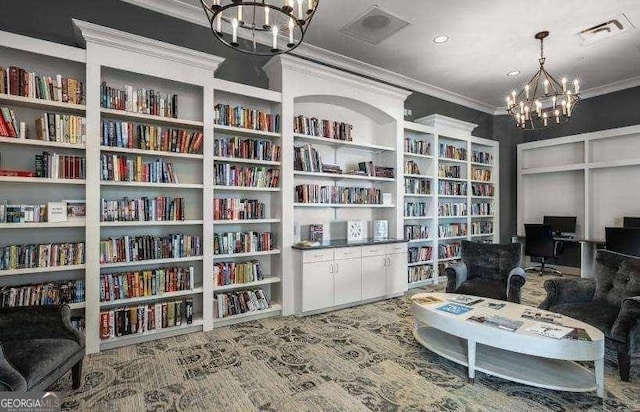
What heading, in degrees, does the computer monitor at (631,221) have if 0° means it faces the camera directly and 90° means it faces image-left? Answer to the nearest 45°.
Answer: approximately 0°

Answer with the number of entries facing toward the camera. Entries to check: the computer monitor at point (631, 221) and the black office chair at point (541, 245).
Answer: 1

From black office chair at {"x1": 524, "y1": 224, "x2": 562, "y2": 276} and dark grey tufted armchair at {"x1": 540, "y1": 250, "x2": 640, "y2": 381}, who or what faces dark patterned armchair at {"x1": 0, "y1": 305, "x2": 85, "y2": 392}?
dark grey tufted armchair at {"x1": 540, "y1": 250, "x2": 640, "y2": 381}

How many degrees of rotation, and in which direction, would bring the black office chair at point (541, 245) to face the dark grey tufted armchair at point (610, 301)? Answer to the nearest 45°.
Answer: approximately 135° to its right

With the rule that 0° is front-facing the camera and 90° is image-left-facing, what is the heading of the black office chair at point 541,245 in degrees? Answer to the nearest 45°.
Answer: approximately 225°

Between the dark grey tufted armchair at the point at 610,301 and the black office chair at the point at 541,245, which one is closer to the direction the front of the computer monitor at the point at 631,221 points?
the dark grey tufted armchair

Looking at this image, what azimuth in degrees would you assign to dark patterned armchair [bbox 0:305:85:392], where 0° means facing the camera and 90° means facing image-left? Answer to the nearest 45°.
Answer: approximately 315°

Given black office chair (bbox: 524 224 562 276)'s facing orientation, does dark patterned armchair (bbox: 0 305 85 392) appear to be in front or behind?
behind
